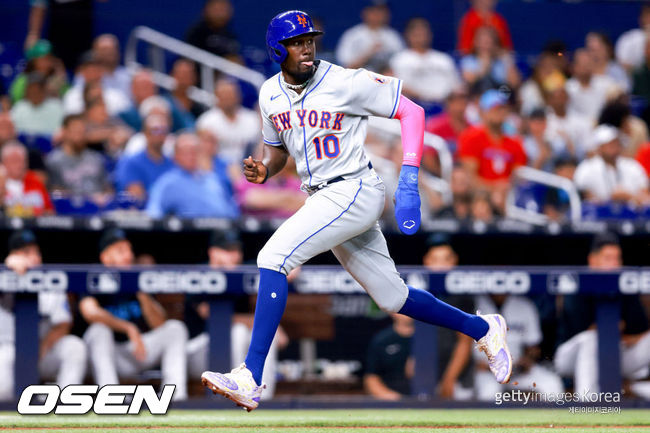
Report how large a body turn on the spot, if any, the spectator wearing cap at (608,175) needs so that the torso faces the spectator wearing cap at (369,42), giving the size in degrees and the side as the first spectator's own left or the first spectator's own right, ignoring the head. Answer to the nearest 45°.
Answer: approximately 135° to the first spectator's own right

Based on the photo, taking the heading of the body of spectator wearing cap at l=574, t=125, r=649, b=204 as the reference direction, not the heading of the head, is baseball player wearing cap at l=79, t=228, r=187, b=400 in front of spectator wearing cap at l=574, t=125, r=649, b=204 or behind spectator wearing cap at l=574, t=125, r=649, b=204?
in front

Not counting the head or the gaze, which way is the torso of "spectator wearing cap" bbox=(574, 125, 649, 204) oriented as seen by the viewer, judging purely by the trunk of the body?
toward the camera

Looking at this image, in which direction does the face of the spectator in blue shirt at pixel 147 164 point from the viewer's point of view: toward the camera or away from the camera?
toward the camera

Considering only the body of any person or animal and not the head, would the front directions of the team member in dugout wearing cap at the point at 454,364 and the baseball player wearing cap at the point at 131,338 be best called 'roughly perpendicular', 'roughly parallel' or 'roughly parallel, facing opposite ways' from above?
roughly parallel

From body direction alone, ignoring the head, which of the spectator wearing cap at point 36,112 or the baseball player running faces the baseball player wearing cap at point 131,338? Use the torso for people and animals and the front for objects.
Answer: the spectator wearing cap at point 36,112

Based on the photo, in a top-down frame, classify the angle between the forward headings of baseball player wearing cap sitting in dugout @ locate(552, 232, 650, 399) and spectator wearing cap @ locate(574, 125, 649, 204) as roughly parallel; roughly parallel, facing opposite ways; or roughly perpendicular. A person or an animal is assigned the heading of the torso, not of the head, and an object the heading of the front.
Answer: roughly parallel

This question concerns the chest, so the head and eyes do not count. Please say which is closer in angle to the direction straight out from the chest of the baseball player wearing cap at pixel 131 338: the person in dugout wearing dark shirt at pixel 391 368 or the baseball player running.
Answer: the baseball player running

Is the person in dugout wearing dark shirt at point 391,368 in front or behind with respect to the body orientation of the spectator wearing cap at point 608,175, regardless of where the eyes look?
in front

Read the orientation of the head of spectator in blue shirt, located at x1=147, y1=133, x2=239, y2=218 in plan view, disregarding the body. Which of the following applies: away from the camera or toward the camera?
toward the camera

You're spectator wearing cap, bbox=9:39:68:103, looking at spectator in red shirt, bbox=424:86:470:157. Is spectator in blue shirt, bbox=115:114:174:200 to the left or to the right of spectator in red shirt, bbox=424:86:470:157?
right

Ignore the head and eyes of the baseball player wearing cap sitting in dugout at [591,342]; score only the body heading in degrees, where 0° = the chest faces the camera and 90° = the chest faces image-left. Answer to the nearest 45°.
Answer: approximately 0°

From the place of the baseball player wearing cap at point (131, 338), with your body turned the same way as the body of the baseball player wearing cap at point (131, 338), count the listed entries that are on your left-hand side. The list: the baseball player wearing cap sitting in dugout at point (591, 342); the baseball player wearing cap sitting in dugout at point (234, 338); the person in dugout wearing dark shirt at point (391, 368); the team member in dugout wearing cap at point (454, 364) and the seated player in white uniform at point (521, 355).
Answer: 5

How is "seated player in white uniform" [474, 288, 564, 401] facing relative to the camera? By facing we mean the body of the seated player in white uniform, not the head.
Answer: toward the camera

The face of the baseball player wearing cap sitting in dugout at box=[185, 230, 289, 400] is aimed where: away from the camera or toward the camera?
toward the camera

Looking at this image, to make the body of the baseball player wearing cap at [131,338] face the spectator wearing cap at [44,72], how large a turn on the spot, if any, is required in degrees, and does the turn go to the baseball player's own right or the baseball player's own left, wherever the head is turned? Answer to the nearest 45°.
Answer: approximately 180°

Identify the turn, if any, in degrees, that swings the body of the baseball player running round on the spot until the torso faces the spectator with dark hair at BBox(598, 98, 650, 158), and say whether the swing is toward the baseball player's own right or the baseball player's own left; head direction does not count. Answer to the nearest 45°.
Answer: approximately 180°
